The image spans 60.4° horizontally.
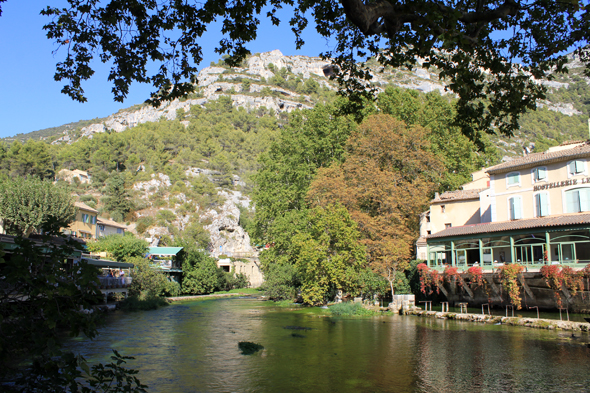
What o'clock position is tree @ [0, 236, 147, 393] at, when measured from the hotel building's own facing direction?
The tree is roughly at 11 o'clock from the hotel building.

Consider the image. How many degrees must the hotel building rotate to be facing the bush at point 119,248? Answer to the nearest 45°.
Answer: approximately 45° to its right

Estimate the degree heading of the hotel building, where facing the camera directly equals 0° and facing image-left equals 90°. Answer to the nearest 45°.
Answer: approximately 45°

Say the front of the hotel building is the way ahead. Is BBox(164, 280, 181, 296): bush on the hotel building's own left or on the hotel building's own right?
on the hotel building's own right

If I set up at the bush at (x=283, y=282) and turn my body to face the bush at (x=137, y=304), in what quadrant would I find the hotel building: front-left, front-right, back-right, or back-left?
back-left

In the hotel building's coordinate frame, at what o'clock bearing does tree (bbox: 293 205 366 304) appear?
The tree is roughly at 1 o'clock from the hotel building.

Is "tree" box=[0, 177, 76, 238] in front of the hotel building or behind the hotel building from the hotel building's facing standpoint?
in front

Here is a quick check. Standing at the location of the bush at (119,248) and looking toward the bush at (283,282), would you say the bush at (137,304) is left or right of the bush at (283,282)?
right

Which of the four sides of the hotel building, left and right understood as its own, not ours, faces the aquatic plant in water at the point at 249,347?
front

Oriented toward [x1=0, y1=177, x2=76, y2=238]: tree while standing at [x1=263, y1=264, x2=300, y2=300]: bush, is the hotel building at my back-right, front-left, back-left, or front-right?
back-left

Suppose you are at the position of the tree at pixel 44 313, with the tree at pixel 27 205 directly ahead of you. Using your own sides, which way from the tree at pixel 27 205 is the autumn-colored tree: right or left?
right
